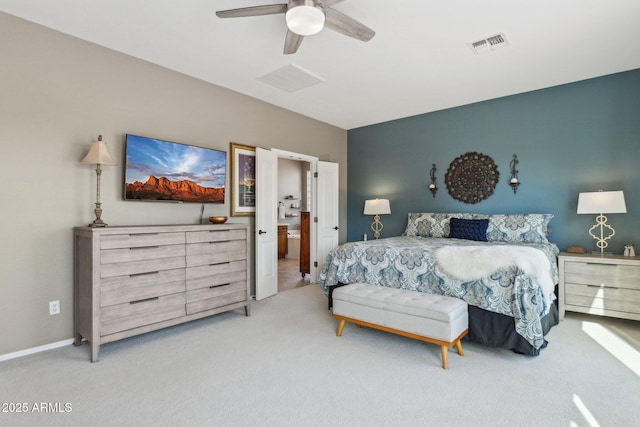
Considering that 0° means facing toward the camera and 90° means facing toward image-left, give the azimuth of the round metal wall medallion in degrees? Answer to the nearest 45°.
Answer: approximately 0°

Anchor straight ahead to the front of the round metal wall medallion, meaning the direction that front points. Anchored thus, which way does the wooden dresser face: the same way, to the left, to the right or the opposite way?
to the left

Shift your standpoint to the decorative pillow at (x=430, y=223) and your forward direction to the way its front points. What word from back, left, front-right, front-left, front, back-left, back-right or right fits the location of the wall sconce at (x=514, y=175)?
left

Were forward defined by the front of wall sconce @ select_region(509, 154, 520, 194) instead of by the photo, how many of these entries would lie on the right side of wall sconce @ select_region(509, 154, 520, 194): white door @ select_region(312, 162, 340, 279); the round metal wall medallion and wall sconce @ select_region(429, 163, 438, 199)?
3

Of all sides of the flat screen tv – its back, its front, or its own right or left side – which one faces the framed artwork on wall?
left

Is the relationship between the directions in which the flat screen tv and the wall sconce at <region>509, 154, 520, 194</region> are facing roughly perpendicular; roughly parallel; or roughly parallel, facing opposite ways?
roughly perpendicular

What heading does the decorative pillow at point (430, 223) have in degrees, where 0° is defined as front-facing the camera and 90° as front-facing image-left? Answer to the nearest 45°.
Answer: approximately 0°

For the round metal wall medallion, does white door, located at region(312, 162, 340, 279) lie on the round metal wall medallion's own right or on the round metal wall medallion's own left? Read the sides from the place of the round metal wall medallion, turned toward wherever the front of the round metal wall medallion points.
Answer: on the round metal wall medallion's own right

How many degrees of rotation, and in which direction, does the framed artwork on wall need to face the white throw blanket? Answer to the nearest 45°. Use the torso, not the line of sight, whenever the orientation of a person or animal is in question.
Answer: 0° — it already faces it

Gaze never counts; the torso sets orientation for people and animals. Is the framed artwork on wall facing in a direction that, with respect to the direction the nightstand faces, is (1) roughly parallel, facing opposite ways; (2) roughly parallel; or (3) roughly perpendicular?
roughly perpendicular
